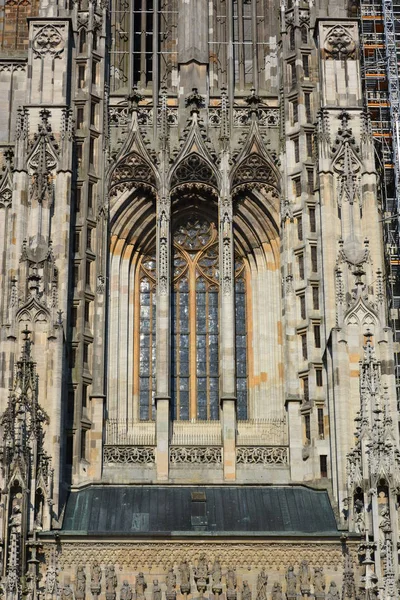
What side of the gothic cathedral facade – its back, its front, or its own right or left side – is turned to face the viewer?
front
